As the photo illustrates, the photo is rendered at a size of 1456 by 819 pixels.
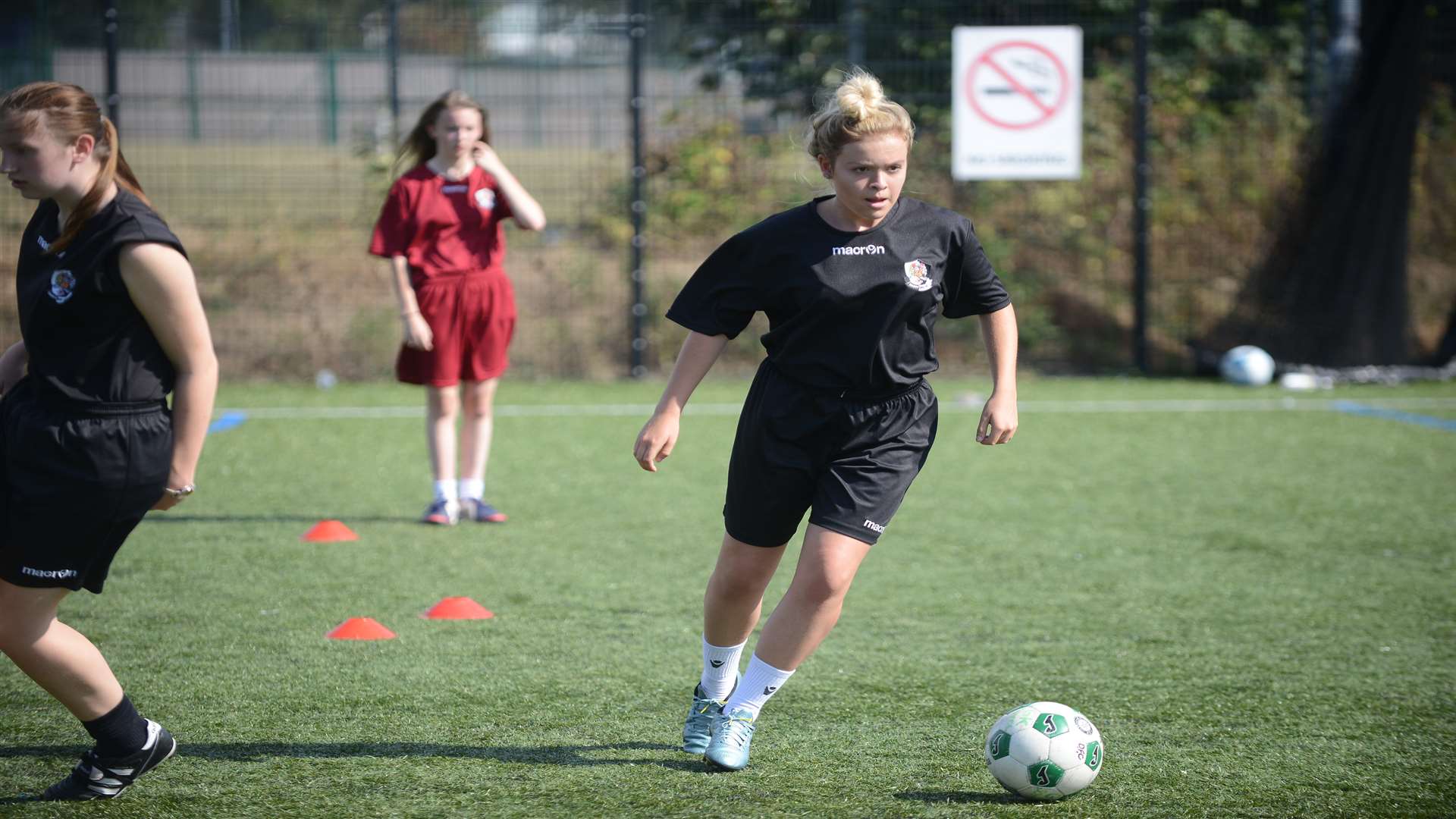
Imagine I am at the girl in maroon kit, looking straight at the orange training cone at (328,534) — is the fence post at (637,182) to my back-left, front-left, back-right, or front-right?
back-right

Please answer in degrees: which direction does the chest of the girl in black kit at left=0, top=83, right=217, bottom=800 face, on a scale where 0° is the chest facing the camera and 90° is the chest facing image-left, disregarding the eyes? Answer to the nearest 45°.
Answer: approximately 45°

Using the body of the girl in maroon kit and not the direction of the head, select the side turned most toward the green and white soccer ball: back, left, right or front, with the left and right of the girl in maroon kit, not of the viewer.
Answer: front

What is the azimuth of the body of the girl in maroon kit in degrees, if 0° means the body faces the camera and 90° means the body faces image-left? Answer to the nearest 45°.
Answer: approximately 0°

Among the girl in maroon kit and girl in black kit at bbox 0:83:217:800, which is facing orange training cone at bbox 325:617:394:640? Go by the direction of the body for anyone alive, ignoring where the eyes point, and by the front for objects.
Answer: the girl in maroon kit

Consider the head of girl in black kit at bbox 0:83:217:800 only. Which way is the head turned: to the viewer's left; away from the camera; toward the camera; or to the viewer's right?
to the viewer's left

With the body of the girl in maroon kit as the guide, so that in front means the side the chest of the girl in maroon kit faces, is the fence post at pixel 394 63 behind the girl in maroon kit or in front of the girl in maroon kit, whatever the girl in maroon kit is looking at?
behind

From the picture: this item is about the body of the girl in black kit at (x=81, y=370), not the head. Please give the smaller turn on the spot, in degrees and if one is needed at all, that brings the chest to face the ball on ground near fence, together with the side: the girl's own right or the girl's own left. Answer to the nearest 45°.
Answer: approximately 180°

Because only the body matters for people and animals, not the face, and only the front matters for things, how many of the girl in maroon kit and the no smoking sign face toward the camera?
2

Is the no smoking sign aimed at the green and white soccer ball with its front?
yes
